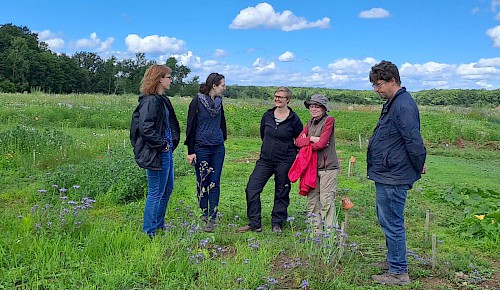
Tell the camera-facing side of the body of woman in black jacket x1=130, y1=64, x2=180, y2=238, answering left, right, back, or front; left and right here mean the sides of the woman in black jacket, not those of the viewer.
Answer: right

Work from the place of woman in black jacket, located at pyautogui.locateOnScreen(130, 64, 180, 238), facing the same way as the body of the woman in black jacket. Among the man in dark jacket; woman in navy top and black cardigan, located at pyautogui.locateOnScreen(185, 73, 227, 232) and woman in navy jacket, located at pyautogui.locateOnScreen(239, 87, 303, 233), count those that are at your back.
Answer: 0

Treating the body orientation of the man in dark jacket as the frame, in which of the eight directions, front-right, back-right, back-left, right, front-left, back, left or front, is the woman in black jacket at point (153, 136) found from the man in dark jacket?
front

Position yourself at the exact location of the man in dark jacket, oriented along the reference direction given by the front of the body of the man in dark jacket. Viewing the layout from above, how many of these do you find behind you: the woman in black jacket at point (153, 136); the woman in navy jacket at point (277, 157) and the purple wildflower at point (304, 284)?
0

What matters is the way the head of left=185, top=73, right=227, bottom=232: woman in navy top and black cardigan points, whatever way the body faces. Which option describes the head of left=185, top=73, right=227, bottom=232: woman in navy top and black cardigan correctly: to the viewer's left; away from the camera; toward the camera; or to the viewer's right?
to the viewer's right

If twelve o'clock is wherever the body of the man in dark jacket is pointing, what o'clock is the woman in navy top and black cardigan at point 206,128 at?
The woman in navy top and black cardigan is roughly at 1 o'clock from the man in dark jacket.

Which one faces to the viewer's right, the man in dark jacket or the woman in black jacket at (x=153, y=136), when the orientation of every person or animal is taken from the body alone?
the woman in black jacket

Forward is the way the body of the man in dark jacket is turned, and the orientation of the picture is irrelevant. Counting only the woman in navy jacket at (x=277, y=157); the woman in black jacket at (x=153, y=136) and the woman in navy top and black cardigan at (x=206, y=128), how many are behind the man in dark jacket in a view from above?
0

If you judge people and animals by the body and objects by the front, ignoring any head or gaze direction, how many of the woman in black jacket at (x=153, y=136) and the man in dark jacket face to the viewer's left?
1

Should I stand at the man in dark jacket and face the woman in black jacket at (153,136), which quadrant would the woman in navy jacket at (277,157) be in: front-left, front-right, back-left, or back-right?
front-right

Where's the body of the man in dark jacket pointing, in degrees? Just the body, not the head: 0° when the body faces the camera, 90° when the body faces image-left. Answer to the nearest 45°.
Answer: approximately 90°

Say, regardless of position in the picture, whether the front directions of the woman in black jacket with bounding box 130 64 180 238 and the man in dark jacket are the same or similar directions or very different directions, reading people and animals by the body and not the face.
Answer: very different directions

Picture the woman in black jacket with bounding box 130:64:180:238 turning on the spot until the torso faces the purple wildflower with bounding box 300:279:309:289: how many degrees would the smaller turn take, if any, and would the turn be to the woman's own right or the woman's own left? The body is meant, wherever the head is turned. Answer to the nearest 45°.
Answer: approximately 45° to the woman's own right

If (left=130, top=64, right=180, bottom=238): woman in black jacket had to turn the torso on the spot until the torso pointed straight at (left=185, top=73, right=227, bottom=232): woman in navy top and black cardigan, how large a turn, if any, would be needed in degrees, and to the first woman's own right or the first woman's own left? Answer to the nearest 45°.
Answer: approximately 45° to the first woman's own left

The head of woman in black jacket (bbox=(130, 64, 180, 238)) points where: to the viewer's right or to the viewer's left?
to the viewer's right

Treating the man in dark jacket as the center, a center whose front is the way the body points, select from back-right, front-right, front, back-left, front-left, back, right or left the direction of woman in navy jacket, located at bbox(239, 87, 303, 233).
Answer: front-right

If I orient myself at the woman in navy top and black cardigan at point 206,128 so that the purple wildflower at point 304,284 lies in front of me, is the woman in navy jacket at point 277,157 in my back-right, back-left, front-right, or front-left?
front-left
